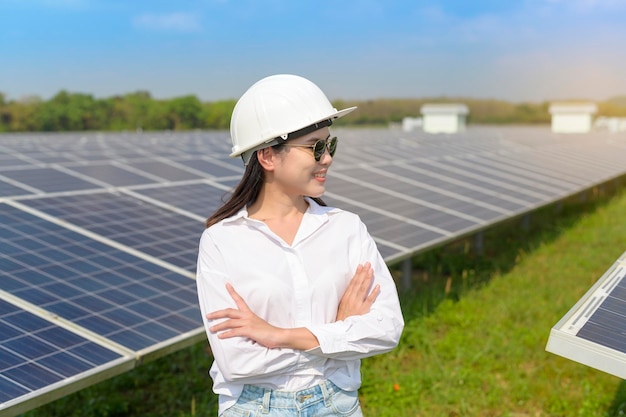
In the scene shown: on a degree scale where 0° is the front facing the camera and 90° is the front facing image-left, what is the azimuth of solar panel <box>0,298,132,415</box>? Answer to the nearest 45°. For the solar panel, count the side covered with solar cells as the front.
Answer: approximately 315°

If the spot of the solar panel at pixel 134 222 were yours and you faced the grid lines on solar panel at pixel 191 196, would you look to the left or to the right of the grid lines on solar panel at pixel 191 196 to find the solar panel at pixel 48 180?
left

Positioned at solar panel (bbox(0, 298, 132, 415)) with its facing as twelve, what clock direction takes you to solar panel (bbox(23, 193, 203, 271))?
solar panel (bbox(23, 193, 203, 271)) is roughly at 8 o'clock from solar panel (bbox(0, 298, 132, 415)).

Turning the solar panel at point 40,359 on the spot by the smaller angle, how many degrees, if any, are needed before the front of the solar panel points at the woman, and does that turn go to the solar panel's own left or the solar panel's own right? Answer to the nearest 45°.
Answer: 0° — it already faces them

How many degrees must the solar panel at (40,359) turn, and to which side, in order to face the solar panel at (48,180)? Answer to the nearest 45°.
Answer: approximately 135° to its left
